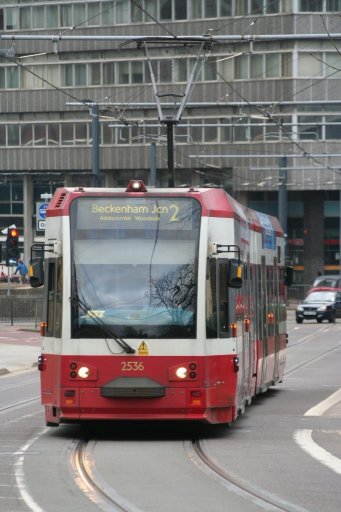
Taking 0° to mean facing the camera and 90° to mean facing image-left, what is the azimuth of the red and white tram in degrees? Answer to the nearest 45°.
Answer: approximately 0°

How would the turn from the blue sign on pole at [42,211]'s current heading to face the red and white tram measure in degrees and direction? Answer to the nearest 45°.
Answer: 0° — it already faces it

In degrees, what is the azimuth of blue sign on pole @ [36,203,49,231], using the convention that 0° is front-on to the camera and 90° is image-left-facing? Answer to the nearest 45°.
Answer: approximately 0°

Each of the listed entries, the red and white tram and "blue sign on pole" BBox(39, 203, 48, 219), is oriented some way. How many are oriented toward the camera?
2

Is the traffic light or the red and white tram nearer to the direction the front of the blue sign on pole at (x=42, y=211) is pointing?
the red and white tram
